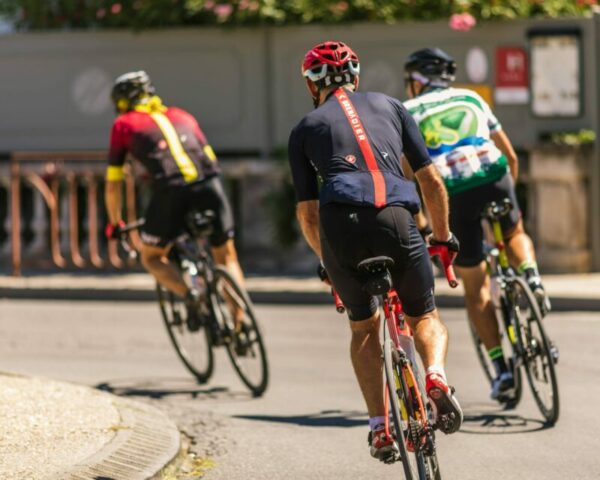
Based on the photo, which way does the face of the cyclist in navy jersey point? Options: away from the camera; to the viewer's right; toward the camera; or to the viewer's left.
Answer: away from the camera

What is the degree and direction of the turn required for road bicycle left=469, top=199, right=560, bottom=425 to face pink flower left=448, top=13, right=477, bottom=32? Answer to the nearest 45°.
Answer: approximately 45° to its right

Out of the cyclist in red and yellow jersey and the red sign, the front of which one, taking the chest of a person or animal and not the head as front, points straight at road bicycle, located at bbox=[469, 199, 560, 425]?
the red sign

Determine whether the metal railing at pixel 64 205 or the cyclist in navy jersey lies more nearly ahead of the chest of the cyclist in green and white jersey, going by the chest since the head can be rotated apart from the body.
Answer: the metal railing

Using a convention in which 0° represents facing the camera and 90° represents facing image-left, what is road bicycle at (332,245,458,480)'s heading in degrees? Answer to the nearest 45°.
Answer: approximately 180°

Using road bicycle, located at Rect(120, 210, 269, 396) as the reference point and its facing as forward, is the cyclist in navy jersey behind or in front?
behind

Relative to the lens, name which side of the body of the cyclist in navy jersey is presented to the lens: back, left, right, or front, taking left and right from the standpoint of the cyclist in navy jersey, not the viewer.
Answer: back

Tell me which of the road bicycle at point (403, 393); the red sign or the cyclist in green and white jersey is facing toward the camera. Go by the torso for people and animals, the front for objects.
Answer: the red sign

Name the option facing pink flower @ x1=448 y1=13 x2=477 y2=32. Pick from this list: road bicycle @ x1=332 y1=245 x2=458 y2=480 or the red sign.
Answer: the road bicycle

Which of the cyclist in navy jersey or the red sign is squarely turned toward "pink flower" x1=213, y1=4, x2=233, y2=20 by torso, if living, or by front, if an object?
the cyclist in navy jersey

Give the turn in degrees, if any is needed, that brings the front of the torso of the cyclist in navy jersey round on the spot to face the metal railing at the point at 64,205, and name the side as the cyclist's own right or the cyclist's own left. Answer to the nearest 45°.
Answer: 0° — they already face it

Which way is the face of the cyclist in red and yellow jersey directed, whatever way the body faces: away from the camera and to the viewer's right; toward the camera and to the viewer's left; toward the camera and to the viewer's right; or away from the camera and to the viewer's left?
away from the camera and to the viewer's left

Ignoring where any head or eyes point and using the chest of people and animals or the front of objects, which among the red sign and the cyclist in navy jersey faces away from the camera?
the cyclist in navy jersey

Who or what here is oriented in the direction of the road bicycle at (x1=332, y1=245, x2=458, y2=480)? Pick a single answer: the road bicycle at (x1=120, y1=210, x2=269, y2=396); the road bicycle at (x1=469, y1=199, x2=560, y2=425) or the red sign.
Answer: the red sign

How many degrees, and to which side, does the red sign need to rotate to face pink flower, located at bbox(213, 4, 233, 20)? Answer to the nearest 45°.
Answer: approximately 90° to its right

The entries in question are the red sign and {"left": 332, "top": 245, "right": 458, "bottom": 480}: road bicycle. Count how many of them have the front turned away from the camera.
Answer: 1
